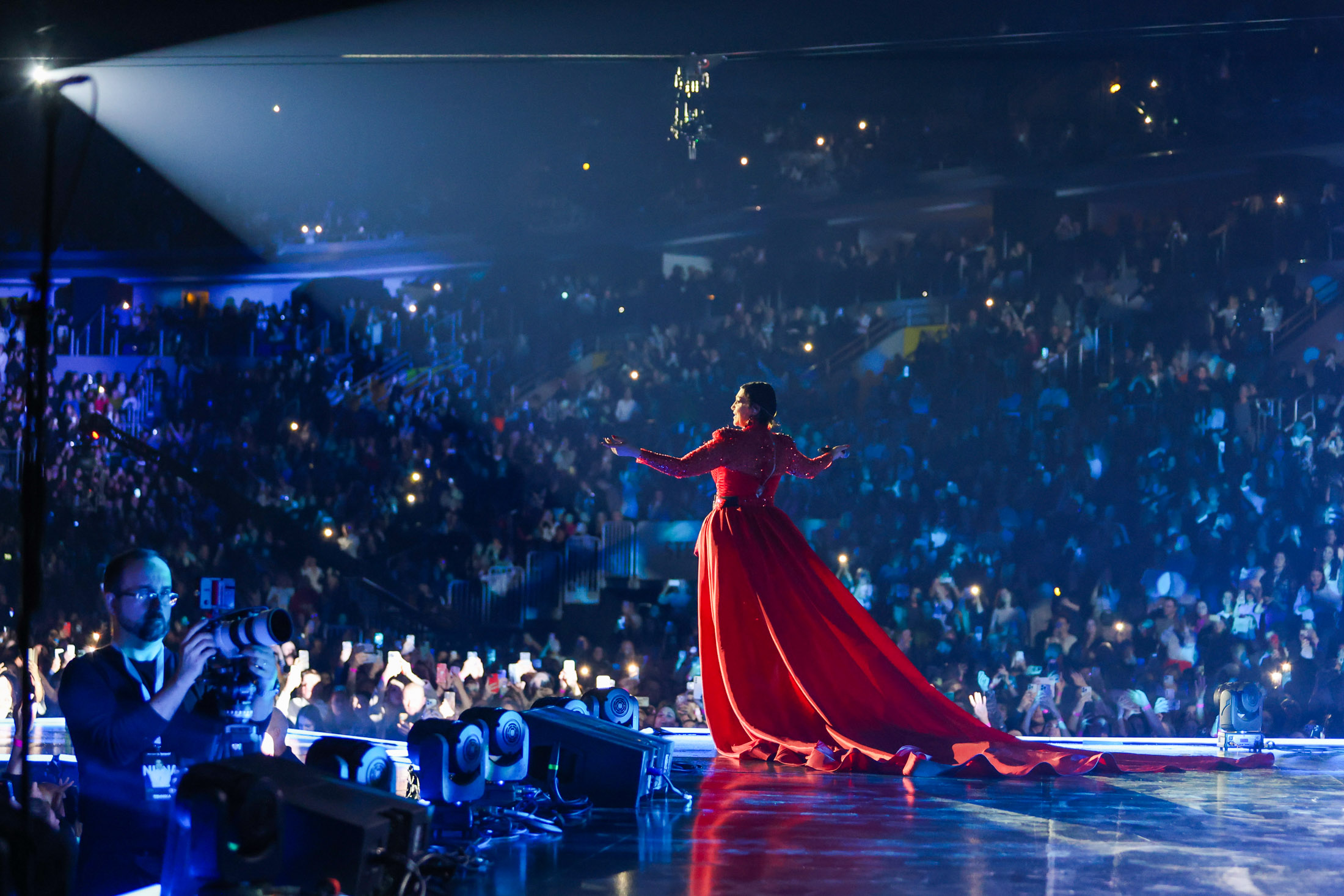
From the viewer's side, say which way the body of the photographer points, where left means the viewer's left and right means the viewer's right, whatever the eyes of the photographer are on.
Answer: facing the viewer and to the right of the viewer
